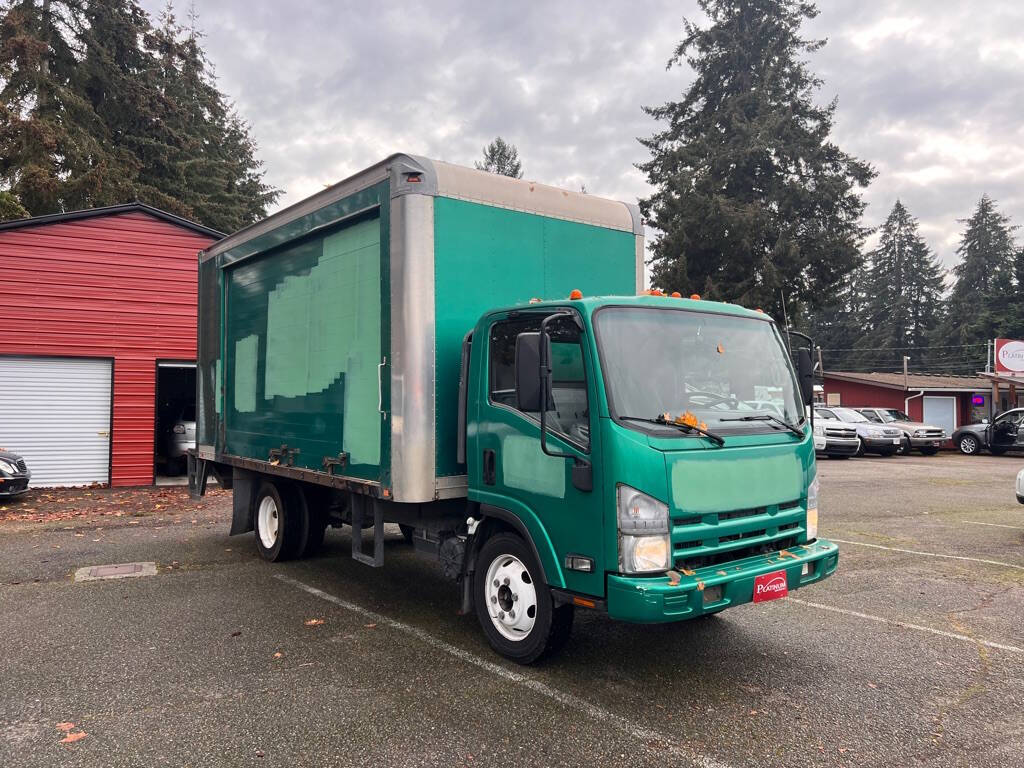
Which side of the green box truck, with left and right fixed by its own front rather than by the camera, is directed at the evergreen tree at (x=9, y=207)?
back

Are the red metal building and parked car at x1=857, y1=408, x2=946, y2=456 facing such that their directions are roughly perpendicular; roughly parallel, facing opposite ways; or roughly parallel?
roughly parallel

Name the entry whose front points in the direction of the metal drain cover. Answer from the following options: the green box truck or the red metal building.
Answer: the red metal building

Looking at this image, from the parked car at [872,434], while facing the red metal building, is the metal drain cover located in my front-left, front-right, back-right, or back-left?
front-left

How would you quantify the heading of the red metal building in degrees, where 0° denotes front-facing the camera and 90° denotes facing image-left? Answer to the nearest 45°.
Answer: approximately 0°

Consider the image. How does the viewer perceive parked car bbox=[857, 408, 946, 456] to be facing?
facing the viewer and to the right of the viewer

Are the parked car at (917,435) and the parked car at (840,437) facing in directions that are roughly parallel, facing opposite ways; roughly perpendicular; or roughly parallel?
roughly parallel

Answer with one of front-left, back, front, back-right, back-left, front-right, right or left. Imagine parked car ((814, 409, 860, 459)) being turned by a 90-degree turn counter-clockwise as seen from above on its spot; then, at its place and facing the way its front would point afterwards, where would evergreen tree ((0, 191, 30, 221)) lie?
back

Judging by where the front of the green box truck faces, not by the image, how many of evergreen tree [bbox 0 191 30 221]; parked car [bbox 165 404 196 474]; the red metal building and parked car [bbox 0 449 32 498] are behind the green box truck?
4

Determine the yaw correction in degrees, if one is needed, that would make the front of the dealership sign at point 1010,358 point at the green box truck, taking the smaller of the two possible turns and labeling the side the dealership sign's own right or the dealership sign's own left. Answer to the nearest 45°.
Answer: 0° — it already faces it

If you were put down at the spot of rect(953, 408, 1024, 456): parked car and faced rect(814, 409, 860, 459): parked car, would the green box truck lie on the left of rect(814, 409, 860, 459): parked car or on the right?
left

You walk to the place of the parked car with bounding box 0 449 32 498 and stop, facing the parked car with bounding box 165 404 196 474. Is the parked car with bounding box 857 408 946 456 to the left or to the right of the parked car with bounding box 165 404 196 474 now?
right

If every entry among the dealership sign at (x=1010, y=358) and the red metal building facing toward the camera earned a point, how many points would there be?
2

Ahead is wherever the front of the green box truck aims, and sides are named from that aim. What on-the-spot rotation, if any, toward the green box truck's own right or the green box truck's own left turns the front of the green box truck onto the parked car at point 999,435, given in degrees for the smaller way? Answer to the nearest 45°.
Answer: approximately 90° to the green box truck's own left

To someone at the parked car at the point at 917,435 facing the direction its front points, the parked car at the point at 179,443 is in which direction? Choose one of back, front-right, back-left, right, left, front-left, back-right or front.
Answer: right

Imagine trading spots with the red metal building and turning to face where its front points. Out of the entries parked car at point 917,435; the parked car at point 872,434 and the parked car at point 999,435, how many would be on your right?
0

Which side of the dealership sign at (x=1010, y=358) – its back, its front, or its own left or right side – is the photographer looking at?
front

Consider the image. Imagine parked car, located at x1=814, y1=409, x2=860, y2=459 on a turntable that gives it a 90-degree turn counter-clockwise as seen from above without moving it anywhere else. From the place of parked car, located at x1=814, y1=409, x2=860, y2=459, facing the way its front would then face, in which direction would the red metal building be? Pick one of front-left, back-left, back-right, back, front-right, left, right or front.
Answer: back
